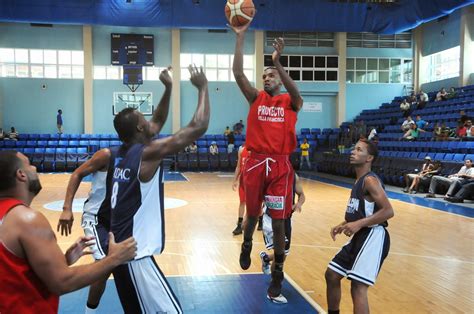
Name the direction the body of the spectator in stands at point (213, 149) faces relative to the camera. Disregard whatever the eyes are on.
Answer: toward the camera

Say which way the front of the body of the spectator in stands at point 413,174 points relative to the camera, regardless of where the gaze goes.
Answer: to the viewer's left

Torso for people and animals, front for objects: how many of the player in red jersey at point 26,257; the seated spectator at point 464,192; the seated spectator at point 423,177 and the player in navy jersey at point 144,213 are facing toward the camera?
0

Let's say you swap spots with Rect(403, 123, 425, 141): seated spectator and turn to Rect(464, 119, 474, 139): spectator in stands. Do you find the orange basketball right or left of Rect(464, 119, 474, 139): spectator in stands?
right

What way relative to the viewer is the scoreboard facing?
toward the camera

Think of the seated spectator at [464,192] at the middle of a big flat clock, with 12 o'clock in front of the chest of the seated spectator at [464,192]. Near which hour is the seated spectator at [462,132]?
the seated spectator at [462,132] is roughly at 5 o'clock from the seated spectator at [464,192].

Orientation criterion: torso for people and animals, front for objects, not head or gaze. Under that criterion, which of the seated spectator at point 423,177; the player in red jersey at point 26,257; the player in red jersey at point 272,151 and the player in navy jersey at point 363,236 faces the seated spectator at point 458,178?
the player in red jersey at point 26,257

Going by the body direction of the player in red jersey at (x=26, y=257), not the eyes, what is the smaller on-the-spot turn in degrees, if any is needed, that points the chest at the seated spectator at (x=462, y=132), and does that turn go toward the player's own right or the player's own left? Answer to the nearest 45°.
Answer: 0° — they already face them

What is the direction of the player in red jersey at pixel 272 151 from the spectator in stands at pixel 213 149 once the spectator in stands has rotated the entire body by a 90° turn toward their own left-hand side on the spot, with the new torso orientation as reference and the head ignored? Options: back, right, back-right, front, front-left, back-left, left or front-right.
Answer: right

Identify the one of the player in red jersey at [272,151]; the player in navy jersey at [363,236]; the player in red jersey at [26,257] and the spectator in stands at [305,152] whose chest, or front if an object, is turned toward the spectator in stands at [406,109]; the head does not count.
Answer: the player in red jersey at [26,257]

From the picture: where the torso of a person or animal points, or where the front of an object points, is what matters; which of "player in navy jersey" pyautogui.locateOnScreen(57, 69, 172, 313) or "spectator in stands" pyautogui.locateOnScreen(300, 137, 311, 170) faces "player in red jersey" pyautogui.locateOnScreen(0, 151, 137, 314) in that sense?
the spectator in stands

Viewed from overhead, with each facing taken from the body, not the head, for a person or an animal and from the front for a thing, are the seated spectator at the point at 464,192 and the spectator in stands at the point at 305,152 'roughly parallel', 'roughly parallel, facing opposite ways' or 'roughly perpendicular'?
roughly perpendicular

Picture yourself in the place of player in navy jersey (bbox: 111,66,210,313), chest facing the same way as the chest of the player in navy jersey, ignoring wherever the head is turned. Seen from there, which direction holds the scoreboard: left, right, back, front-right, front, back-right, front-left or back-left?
front-left

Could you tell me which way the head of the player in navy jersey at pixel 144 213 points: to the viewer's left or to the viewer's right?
to the viewer's right

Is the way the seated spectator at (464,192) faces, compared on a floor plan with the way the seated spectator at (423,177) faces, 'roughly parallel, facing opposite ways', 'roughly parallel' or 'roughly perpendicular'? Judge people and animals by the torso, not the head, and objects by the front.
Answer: roughly parallel

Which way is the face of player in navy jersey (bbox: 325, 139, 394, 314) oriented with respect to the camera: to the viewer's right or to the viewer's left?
to the viewer's left
